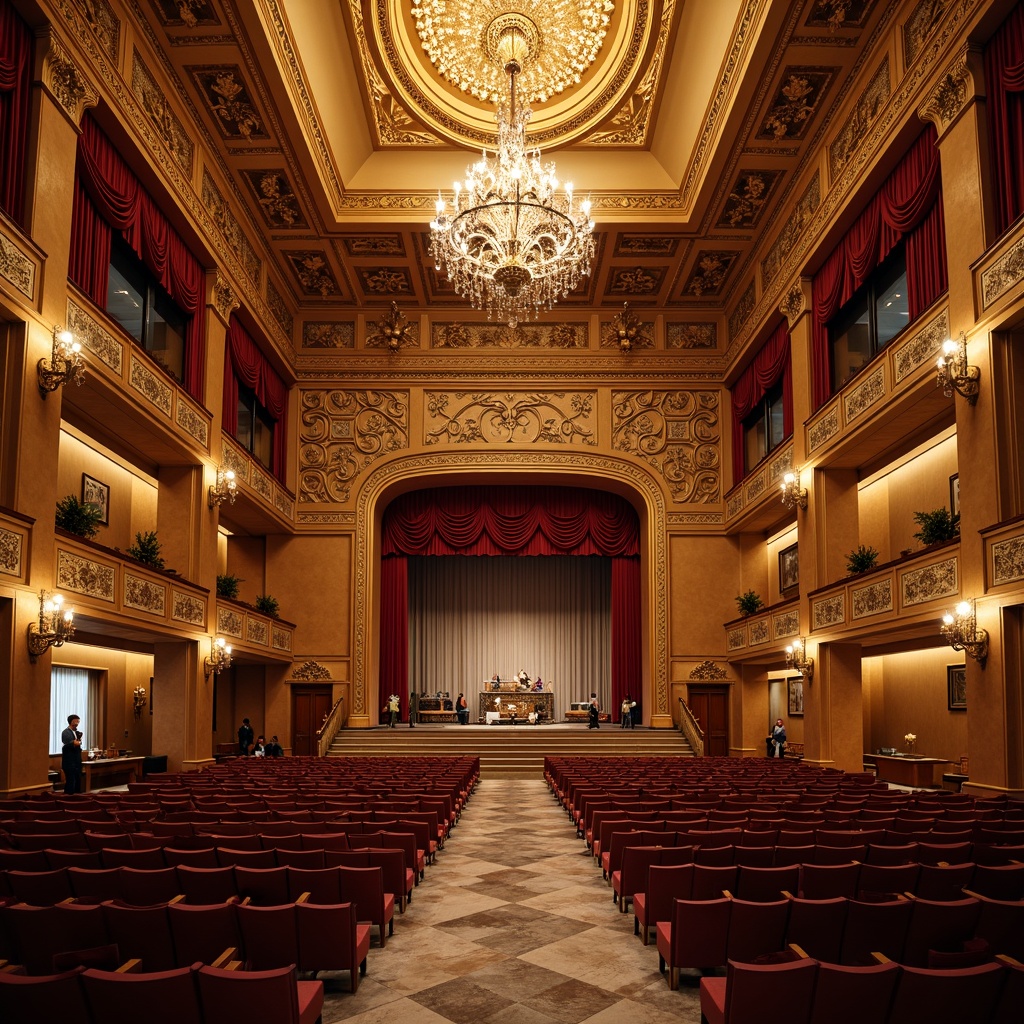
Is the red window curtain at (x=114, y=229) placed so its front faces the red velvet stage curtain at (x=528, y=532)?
no

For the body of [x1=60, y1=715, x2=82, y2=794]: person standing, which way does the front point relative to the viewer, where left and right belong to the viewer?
facing the viewer and to the right of the viewer

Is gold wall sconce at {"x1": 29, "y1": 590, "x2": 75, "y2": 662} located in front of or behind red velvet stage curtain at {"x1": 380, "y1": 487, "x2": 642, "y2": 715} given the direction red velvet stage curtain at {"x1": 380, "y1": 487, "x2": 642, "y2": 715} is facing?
in front

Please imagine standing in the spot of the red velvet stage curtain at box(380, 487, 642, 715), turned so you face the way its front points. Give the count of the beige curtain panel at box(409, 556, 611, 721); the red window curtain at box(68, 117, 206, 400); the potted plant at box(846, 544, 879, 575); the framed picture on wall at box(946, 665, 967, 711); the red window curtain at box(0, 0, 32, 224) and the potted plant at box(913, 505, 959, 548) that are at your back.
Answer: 1

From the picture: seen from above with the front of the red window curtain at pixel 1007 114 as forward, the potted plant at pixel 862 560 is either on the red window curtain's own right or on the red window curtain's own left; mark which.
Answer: on the red window curtain's own right

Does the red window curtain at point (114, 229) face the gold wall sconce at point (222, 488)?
no

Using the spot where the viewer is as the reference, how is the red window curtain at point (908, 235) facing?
facing the viewer and to the left of the viewer

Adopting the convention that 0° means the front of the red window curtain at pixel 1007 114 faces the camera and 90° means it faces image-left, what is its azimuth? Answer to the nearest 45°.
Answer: approximately 45°

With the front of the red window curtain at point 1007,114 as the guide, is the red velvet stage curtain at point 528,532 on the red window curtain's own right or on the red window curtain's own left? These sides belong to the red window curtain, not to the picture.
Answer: on the red window curtain's own right

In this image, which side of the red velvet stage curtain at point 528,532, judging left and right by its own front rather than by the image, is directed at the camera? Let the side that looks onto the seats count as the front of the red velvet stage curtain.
front

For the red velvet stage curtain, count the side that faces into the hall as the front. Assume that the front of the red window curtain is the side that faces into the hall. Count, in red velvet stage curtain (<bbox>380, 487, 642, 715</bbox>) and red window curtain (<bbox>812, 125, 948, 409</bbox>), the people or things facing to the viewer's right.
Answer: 0

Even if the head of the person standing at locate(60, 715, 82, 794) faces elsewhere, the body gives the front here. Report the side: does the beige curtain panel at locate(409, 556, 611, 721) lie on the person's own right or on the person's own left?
on the person's own left

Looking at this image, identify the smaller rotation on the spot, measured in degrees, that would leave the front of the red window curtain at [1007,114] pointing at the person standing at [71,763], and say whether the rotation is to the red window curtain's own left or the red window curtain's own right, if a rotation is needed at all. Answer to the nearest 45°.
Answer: approximately 45° to the red window curtain's own right

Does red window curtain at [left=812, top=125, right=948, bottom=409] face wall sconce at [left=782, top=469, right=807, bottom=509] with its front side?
no

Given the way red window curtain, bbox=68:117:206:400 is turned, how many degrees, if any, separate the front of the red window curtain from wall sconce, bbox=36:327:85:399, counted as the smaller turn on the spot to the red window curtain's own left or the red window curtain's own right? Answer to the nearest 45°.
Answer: approximately 45° to the red window curtain's own right

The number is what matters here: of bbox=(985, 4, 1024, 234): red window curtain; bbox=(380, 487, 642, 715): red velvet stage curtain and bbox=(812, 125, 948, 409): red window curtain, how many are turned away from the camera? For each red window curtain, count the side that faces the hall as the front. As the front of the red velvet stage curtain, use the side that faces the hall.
0

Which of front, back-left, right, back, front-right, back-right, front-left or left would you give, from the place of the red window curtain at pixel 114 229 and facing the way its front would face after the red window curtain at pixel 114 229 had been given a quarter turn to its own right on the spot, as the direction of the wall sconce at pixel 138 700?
back-right
